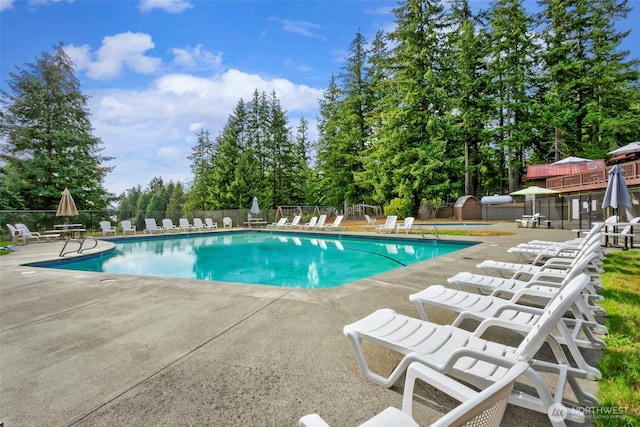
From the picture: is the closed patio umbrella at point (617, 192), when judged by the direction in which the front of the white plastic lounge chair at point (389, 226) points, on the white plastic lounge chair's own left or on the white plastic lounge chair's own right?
on the white plastic lounge chair's own left

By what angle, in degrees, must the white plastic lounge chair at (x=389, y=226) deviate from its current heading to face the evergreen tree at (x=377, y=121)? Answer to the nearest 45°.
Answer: approximately 135° to its right

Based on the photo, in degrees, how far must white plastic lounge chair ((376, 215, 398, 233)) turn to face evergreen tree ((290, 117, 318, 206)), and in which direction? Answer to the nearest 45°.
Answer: approximately 90° to its right

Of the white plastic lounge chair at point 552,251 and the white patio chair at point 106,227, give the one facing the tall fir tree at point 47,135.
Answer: the white plastic lounge chair

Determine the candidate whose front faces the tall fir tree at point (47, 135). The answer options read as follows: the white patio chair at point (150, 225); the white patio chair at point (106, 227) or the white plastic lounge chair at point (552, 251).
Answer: the white plastic lounge chair

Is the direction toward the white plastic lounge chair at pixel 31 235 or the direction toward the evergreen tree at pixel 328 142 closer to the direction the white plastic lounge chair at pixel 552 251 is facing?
the white plastic lounge chair

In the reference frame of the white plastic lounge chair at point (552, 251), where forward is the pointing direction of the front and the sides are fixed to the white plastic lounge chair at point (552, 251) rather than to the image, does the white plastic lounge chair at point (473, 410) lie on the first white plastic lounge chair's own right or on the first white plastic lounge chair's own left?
on the first white plastic lounge chair's own left

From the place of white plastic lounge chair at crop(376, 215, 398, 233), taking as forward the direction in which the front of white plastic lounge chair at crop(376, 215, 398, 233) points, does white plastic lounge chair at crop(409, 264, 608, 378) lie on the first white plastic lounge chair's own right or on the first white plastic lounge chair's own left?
on the first white plastic lounge chair's own left

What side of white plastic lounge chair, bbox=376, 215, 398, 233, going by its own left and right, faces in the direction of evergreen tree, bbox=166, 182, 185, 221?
right

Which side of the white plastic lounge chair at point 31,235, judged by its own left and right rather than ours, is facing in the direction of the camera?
right

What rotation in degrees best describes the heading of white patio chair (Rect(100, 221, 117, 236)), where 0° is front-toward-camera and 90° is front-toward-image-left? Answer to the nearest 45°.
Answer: approximately 315°

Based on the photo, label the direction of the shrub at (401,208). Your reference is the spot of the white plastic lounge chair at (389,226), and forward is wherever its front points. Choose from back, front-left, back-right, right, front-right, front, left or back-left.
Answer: back-right

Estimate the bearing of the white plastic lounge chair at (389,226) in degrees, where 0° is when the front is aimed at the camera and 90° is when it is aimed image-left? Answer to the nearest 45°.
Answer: approximately 45°

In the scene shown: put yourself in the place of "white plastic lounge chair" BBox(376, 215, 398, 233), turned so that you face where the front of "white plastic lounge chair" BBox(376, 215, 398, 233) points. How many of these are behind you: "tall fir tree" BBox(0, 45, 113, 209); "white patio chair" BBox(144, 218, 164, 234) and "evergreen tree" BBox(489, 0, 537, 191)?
1

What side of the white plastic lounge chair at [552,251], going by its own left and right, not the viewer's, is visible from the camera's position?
left

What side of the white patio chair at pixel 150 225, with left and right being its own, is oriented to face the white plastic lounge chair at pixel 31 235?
right
